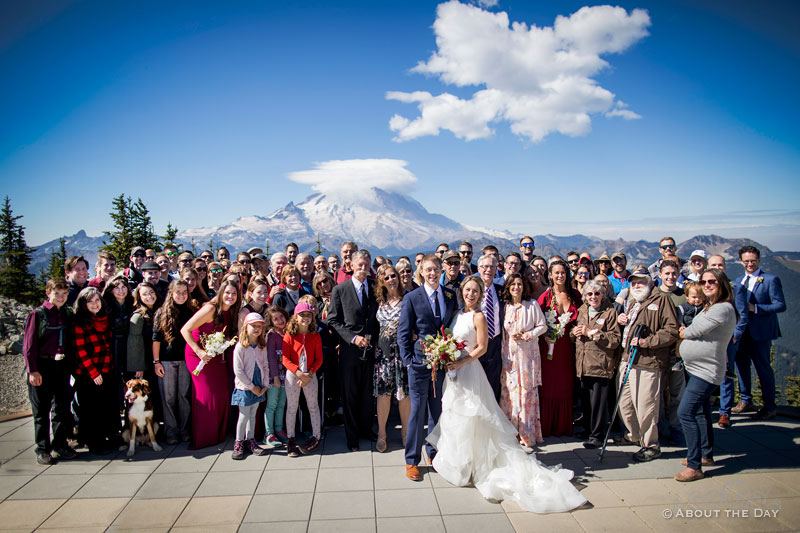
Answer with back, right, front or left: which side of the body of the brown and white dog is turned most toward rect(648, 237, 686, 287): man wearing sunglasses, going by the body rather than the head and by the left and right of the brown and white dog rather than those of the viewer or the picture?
left

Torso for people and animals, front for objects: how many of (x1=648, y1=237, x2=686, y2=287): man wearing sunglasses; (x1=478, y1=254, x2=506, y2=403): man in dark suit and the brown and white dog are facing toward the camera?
3

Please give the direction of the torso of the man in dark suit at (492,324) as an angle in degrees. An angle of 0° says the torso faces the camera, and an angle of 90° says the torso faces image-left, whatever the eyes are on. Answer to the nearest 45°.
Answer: approximately 0°

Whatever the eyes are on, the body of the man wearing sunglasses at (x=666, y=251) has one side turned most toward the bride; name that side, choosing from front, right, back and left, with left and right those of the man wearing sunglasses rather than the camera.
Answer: front

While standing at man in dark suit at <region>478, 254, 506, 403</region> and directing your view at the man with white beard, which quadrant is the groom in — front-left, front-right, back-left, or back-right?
back-right

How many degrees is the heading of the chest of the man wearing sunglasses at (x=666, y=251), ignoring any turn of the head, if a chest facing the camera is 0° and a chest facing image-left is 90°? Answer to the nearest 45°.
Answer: approximately 0°

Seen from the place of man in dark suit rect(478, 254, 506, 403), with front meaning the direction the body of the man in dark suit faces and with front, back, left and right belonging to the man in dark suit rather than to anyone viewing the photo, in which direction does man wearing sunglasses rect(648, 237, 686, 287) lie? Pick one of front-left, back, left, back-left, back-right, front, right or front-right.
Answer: back-left

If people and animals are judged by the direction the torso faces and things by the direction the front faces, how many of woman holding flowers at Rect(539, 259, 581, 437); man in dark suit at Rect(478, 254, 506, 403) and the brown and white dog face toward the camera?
3

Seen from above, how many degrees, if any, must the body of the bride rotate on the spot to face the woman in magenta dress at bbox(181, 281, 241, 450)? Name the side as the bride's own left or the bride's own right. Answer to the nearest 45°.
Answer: approximately 45° to the bride's own right

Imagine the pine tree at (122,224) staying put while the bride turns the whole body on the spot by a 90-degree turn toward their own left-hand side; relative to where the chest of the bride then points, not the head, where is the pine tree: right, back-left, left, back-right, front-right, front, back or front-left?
back
